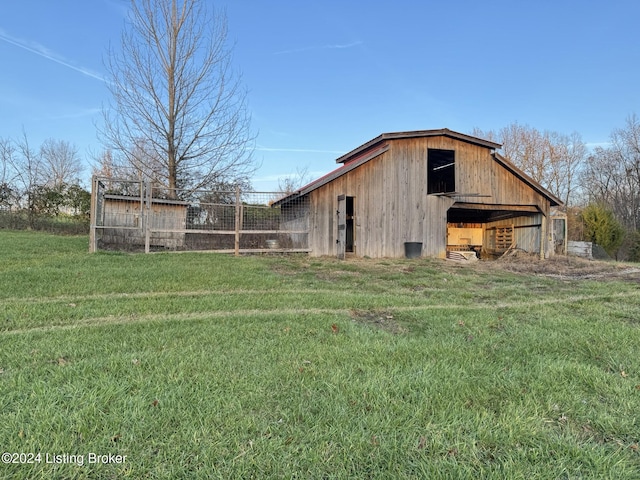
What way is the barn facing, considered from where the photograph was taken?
facing the viewer

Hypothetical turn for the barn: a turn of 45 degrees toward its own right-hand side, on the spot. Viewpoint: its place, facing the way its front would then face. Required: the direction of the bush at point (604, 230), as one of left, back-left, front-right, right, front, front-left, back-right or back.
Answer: back

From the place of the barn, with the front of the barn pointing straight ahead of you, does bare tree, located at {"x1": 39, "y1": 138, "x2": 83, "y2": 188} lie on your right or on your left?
on your right

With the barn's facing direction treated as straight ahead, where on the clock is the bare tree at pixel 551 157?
The bare tree is roughly at 7 o'clock from the barn.

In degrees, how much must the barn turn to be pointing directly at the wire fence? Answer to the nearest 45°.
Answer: approximately 45° to its right

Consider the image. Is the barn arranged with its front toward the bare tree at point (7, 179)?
no

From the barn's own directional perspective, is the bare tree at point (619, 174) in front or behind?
behind

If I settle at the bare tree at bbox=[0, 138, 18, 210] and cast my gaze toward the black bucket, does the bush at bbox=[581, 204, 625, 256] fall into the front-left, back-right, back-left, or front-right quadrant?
front-left

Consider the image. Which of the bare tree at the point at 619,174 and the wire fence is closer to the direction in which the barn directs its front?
the wire fence
